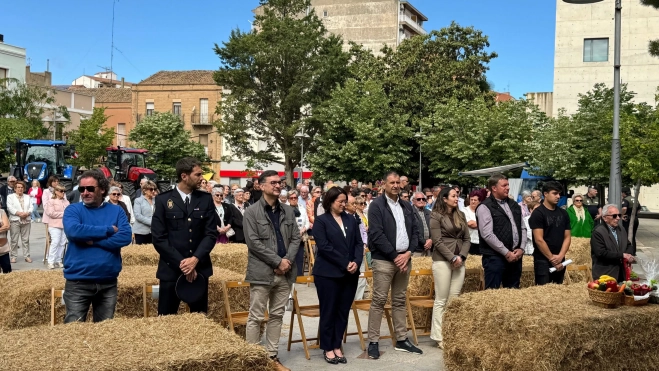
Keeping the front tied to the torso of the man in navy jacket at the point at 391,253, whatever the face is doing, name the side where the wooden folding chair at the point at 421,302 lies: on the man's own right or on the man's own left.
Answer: on the man's own left

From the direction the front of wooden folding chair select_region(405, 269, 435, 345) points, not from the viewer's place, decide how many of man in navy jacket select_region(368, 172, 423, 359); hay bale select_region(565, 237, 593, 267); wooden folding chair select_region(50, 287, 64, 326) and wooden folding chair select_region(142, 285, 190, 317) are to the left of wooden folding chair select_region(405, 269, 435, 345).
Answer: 1

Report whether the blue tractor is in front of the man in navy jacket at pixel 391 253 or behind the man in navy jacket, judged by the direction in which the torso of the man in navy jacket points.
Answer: behind

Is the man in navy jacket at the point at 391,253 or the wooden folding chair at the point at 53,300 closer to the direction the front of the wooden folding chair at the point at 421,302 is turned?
the man in navy jacket

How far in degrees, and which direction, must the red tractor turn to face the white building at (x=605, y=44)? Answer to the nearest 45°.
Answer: approximately 45° to its left

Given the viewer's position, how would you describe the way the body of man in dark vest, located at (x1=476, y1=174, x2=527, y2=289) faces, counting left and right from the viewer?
facing the viewer and to the right of the viewer

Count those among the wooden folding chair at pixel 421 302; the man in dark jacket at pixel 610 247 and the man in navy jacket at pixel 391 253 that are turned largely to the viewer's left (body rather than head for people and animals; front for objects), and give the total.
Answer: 0

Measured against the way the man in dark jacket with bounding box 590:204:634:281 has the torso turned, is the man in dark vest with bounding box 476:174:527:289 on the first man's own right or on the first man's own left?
on the first man's own right

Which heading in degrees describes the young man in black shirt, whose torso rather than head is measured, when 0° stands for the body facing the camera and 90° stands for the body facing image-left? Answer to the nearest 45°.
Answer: approximately 315°

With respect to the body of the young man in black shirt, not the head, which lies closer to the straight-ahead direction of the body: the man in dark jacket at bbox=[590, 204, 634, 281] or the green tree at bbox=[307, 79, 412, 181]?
the man in dark jacket

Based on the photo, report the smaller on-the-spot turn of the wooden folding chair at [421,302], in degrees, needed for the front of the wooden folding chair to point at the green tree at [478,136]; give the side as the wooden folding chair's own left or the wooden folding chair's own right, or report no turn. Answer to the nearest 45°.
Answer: approximately 135° to the wooden folding chair's own left
